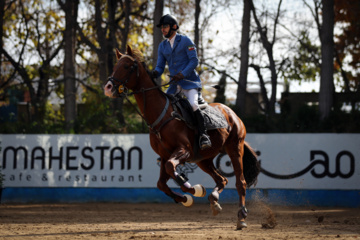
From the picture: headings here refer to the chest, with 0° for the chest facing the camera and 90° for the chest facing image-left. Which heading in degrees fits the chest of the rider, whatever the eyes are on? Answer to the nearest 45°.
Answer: approximately 45°

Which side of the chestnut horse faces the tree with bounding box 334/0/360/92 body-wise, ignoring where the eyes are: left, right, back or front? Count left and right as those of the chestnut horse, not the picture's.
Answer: back

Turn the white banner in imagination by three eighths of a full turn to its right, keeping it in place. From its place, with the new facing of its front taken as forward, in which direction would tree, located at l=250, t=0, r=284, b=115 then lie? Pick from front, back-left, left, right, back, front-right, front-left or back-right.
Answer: right

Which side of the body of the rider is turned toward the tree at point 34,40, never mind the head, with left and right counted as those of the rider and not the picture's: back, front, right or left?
right

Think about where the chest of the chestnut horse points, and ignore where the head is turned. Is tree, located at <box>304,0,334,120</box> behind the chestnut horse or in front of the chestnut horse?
behind

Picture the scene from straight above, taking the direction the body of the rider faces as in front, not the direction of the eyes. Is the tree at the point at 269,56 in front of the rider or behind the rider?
behind

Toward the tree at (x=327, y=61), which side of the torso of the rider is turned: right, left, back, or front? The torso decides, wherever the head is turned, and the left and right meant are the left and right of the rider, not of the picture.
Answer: back

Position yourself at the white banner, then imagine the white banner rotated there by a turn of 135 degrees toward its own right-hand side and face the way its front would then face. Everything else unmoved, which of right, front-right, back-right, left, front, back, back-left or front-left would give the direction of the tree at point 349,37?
right

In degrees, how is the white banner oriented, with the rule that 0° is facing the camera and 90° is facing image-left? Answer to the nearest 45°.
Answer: approximately 0°
